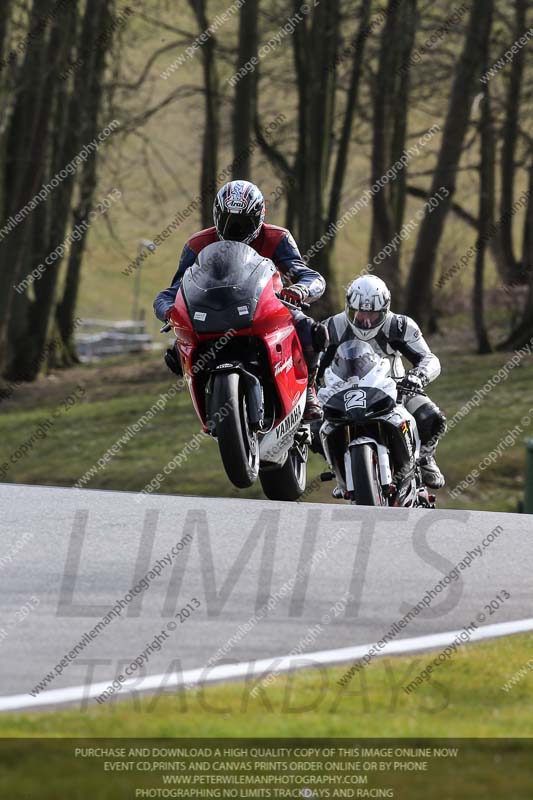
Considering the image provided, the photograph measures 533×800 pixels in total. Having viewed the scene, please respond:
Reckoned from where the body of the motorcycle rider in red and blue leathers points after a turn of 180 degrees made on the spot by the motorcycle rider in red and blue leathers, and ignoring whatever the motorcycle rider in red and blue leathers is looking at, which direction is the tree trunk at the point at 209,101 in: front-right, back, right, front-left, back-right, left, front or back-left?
front

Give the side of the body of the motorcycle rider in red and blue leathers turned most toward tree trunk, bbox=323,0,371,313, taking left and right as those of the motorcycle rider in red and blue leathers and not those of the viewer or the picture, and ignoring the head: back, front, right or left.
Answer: back

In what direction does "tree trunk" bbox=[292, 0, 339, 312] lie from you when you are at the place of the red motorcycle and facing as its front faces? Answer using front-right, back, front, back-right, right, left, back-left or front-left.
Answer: back

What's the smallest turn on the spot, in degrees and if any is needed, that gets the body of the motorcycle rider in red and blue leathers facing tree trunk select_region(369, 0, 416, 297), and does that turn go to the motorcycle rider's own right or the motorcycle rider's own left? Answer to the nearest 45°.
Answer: approximately 180°

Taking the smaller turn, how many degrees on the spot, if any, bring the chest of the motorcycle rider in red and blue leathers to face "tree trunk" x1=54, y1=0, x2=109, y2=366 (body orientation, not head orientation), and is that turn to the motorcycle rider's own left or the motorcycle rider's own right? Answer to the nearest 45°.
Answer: approximately 180°

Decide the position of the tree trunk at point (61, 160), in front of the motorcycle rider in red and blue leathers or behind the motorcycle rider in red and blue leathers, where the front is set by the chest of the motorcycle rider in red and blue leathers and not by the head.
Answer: behind

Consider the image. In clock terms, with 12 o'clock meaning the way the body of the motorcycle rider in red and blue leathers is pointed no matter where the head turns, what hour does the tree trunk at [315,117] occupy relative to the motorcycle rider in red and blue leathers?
The tree trunk is roughly at 6 o'clock from the motorcycle rider in red and blue leathers.

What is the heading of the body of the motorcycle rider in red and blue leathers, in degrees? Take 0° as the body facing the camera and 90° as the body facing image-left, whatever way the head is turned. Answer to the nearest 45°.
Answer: approximately 0°
